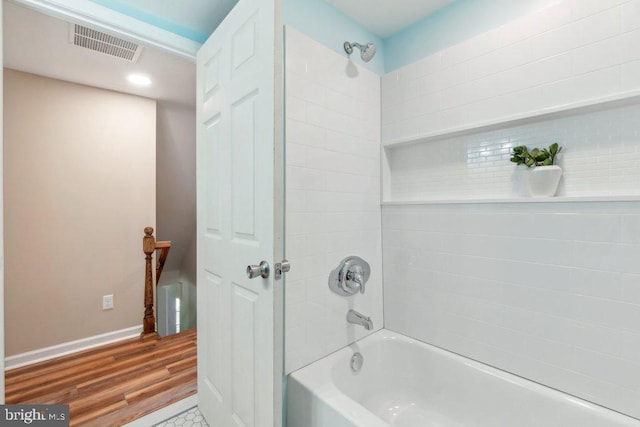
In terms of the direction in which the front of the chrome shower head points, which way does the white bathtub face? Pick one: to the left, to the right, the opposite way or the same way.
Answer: to the right

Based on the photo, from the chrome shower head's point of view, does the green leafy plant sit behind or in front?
in front

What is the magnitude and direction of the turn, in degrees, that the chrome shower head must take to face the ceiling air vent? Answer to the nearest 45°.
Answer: approximately 135° to its right

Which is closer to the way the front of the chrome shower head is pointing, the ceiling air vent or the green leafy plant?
the green leafy plant

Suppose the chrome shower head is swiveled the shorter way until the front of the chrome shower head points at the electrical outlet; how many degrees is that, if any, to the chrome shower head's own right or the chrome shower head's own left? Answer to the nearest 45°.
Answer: approximately 135° to the chrome shower head's own right

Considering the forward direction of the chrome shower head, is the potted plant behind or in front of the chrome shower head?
in front

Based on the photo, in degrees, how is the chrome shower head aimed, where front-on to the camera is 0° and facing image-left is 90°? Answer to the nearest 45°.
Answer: approximately 315°

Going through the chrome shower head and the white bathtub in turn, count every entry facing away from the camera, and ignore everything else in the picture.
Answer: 0

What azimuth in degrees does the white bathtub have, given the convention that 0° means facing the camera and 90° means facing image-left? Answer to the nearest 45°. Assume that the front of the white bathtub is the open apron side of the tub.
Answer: approximately 45°
